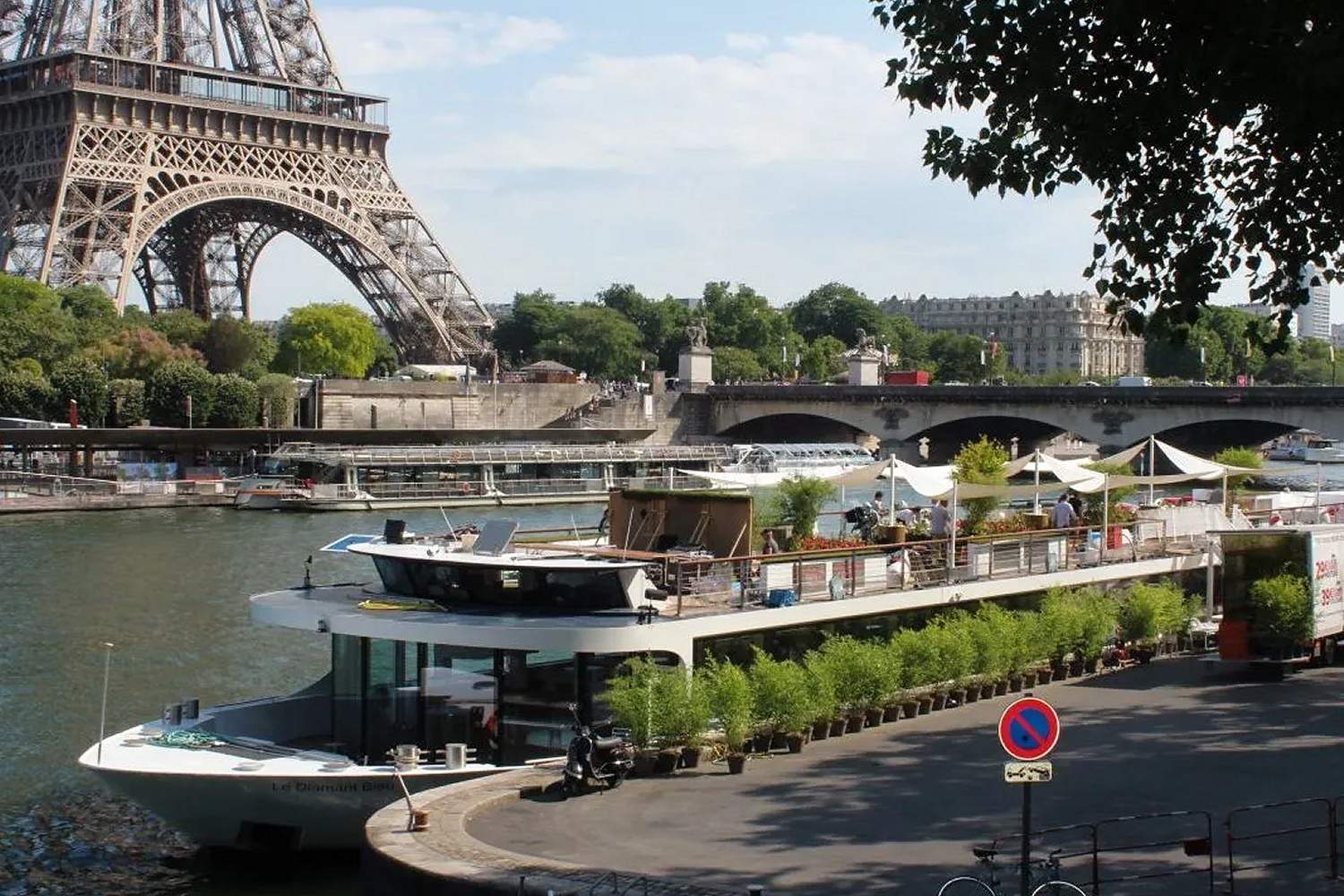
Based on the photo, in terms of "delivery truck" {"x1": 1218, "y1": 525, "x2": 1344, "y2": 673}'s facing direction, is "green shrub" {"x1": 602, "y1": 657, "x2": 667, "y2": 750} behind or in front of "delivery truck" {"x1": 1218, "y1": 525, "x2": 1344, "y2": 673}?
behind

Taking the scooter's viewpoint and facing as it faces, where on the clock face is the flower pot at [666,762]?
The flower pot is roughly at 6 o'clock from the scooter.

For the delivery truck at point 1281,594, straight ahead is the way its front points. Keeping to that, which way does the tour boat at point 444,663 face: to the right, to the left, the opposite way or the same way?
the opposite way

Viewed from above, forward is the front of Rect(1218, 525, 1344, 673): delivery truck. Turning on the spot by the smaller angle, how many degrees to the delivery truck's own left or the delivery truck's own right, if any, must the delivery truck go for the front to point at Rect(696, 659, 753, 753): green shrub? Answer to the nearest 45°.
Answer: approximately 180°

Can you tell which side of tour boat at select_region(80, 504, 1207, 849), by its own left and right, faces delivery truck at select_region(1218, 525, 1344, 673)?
back

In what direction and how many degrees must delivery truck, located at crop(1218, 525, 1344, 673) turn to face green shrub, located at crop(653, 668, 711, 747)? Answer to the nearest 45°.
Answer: approximately 180°

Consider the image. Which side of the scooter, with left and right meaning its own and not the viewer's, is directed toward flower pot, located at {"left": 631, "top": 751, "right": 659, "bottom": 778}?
back

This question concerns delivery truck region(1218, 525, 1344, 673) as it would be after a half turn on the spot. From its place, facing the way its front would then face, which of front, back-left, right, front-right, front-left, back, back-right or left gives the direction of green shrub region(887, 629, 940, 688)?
front

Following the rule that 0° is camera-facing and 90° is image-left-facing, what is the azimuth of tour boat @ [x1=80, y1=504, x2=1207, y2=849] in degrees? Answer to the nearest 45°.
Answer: approximately 45°

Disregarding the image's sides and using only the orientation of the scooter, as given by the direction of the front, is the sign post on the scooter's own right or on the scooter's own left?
on the scooter's own left
